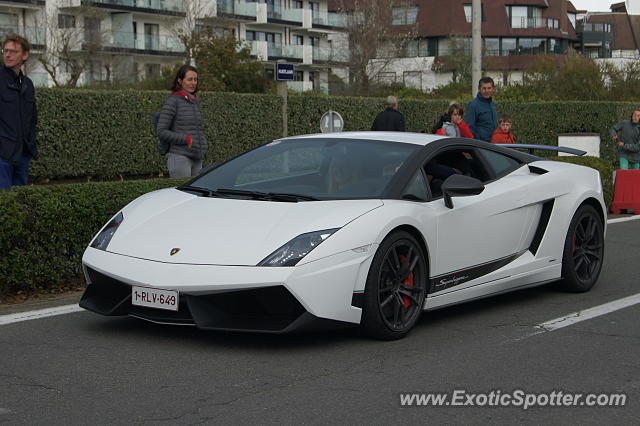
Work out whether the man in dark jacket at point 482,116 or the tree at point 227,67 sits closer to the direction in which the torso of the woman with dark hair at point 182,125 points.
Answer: the man in dark jacket

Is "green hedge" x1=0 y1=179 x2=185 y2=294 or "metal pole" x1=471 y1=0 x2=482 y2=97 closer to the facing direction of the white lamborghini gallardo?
the green hedge

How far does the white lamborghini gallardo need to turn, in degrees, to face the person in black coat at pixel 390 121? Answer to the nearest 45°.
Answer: approximately 135° to its right

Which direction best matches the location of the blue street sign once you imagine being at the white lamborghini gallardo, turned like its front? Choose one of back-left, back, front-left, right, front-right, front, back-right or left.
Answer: back-right

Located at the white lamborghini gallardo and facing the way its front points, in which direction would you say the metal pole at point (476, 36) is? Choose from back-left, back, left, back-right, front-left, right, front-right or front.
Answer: back-right

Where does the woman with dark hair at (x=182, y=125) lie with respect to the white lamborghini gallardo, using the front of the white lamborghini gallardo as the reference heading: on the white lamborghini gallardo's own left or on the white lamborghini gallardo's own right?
on the white lamborghini gallardo's own right

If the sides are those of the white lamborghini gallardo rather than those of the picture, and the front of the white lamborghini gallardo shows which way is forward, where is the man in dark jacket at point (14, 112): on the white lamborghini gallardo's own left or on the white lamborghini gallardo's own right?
on the white lamborghini gallardo's own right

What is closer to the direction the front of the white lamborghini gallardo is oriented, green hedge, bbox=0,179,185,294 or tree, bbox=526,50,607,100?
the green hedge

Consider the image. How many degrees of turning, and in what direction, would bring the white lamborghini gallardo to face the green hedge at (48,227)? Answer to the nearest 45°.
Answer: approximately 90° to its right

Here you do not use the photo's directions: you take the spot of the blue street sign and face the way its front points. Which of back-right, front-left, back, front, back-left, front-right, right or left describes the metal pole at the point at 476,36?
back-left
